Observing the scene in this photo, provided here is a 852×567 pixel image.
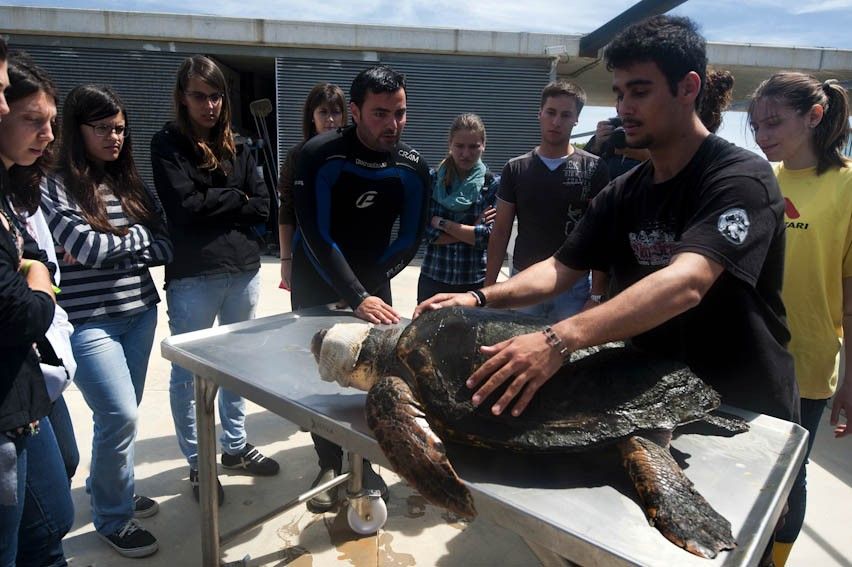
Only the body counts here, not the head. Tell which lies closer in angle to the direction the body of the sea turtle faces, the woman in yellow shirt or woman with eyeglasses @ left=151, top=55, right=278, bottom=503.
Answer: the woman with eyeglasses

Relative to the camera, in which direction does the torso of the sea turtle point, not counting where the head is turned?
to the viewer's left

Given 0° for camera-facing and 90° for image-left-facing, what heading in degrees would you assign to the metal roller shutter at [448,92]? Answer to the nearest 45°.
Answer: approximately 0°

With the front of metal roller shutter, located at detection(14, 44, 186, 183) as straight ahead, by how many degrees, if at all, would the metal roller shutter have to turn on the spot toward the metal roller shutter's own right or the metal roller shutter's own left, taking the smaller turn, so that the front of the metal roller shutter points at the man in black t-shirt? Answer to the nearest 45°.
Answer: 0° — it already faces them

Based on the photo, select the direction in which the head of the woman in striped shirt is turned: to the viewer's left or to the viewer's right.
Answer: to the viewer's right

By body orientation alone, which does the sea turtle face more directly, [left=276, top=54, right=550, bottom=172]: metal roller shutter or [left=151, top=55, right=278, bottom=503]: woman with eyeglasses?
the woman with eyeglasses

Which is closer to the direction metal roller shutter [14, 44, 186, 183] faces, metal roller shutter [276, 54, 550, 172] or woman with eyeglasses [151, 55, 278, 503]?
the woman with eyeglasses

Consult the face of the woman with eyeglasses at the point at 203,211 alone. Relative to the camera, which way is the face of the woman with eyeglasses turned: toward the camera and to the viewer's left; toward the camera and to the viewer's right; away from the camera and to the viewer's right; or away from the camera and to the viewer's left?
toward the camera and to the viewer's right
